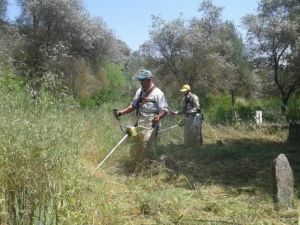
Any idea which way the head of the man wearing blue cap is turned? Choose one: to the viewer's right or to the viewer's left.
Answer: to the viewer's left

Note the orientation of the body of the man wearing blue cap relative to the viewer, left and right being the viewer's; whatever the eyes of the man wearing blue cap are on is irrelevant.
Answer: facing the viewer and to the left of the viewer

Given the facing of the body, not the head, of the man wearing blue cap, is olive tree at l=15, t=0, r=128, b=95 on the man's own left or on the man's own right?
on the man's own right

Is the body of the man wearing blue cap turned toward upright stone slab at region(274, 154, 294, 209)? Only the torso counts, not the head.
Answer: no

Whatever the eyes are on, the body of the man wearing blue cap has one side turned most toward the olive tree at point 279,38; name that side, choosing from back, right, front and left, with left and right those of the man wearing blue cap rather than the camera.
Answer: back

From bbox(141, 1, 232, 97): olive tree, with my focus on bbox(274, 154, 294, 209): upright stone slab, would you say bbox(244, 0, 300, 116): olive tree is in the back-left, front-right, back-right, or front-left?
front-left

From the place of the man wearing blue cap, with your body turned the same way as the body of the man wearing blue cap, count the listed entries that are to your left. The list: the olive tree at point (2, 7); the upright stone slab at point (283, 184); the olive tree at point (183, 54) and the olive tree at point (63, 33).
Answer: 1

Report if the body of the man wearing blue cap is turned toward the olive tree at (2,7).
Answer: no

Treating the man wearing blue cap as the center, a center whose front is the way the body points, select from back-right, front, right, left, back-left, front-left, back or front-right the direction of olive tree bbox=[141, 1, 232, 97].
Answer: back-right

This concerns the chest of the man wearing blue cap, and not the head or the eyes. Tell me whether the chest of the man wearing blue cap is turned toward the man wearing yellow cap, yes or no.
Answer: no

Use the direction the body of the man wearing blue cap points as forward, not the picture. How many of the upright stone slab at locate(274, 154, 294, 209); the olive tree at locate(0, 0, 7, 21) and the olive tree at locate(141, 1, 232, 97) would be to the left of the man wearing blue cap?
1

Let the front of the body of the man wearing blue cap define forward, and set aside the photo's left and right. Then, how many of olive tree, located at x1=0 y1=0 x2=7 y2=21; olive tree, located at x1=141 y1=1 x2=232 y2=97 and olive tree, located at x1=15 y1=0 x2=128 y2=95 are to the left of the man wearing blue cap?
0
